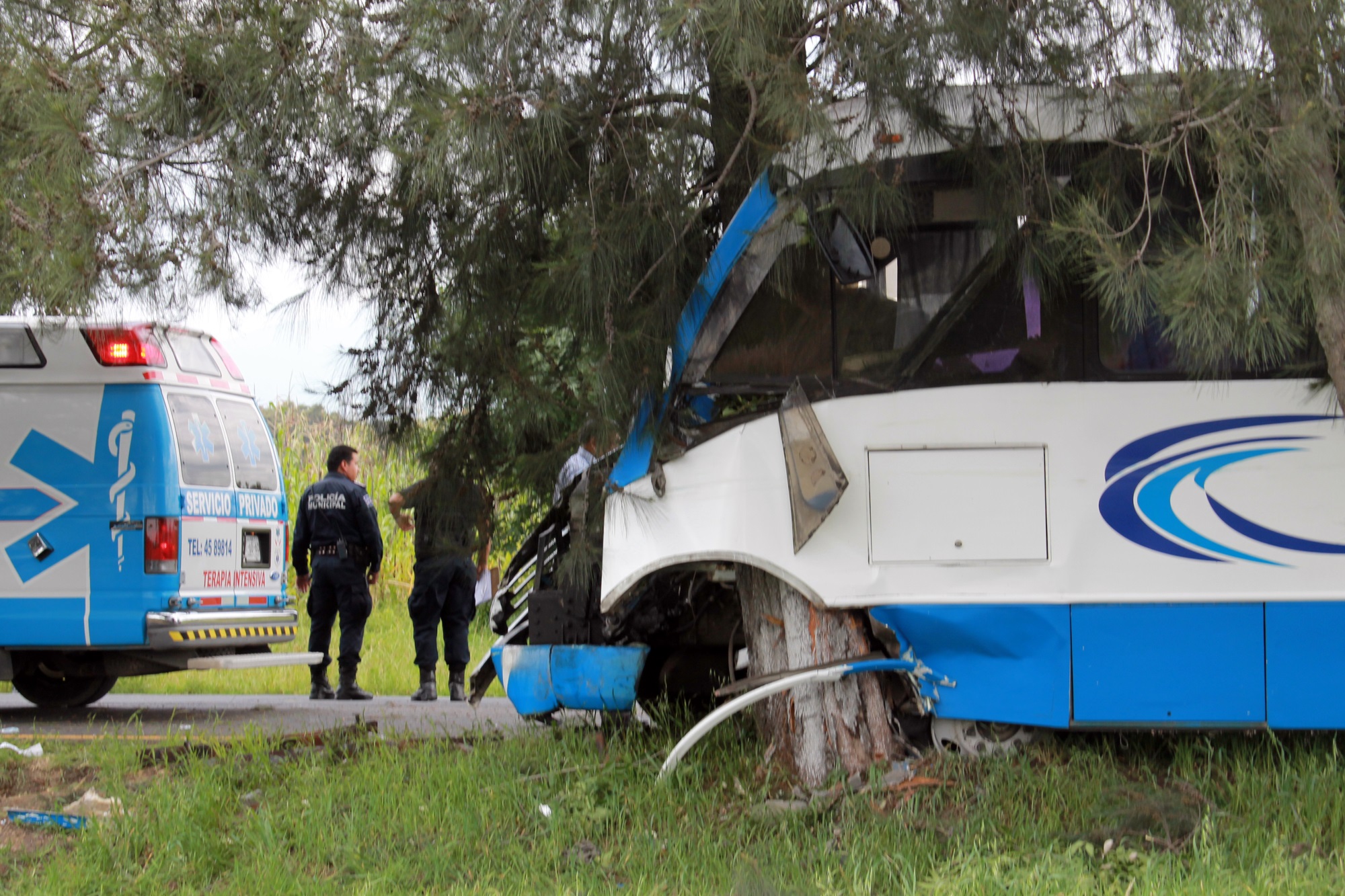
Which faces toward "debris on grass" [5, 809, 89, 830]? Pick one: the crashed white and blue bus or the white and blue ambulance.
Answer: the crashed white and blue bus

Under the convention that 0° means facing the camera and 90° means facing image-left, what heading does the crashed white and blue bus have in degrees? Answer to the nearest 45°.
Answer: approximately 90°

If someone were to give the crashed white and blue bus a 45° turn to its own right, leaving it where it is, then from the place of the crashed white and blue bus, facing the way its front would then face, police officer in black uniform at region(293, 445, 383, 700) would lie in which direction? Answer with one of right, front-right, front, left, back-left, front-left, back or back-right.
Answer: front

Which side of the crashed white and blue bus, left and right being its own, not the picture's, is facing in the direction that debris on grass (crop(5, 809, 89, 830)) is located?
front

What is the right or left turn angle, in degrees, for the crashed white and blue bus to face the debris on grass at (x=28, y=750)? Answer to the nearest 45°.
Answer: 0° — it already faces it

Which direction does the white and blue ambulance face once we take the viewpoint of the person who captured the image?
facing away from the viewer and to the left of the viewer

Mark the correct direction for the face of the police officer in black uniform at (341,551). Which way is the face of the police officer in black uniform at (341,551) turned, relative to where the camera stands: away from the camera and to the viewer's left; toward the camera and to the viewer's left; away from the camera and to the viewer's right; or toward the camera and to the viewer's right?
away from the camera and to the viewer's right

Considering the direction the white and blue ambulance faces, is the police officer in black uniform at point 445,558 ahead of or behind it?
behind

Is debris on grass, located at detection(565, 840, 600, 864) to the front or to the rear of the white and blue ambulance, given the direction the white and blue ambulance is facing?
to the rear

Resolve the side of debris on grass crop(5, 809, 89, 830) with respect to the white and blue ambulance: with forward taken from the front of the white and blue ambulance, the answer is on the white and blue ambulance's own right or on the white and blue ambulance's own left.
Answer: on the white and blue ambulance's own left

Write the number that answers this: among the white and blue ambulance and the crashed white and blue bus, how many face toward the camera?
0
